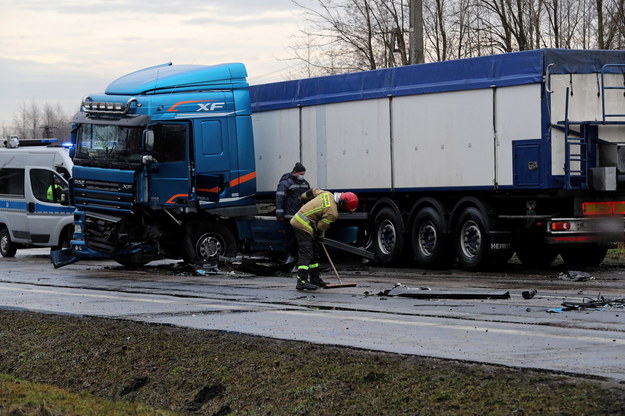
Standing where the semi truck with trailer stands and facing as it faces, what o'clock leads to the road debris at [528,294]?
The road debris is roughly at 7 o'clock from the semi truck with trailer.

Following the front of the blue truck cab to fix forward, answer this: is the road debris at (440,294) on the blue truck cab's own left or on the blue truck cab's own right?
on the blue truck cab's own left

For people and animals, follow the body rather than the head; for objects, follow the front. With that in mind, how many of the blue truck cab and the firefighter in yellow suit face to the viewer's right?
1

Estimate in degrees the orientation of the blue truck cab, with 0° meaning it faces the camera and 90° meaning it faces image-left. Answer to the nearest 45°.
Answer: approximately 45°

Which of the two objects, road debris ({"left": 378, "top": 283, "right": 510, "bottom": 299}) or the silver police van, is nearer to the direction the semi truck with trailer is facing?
the silver police van

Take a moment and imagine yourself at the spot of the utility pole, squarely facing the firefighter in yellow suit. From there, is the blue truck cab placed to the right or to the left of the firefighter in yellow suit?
right

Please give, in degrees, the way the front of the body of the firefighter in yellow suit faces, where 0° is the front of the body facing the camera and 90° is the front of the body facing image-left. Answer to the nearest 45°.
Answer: approximately 270°

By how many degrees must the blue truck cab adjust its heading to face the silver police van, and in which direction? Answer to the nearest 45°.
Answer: approximately 90° to its right

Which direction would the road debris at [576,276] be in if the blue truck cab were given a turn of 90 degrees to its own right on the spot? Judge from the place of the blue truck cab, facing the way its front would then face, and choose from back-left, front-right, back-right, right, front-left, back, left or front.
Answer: back

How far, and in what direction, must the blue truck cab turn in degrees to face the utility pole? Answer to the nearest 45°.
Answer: approximately 180°

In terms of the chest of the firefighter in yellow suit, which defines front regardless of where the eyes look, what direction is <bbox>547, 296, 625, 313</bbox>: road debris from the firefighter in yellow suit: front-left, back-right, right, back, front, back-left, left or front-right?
front-right

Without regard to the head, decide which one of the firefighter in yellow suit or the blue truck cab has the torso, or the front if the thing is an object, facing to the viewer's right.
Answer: the firefighter in yellow suit

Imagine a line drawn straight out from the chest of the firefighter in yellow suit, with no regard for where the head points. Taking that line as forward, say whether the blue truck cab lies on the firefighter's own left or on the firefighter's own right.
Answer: on the firefighter's own left

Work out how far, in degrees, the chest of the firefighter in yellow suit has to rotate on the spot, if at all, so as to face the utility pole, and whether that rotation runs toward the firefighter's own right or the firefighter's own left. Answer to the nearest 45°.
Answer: approximately 90° to the firefighter's own left
